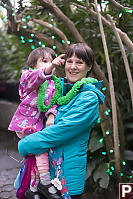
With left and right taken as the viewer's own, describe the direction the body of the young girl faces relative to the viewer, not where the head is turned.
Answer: facing the viewer and to the right of the viewer
